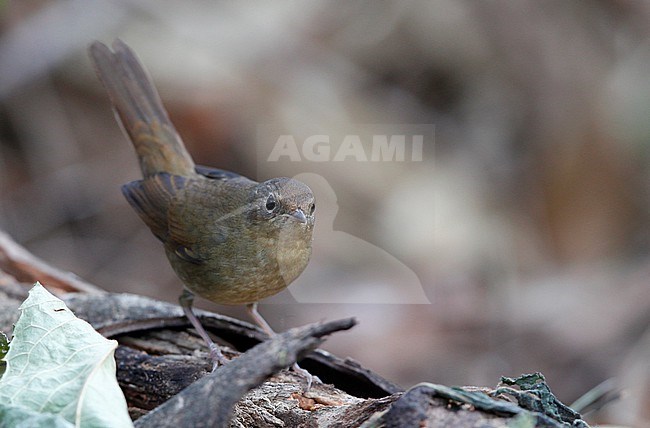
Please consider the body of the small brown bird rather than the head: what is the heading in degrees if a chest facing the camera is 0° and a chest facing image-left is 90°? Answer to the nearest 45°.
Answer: approximately 315°
